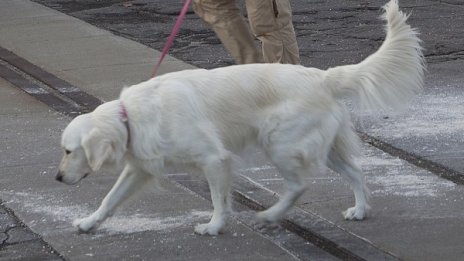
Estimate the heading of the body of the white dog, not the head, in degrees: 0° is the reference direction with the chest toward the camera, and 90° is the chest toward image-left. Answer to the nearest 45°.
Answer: approximately 90°
